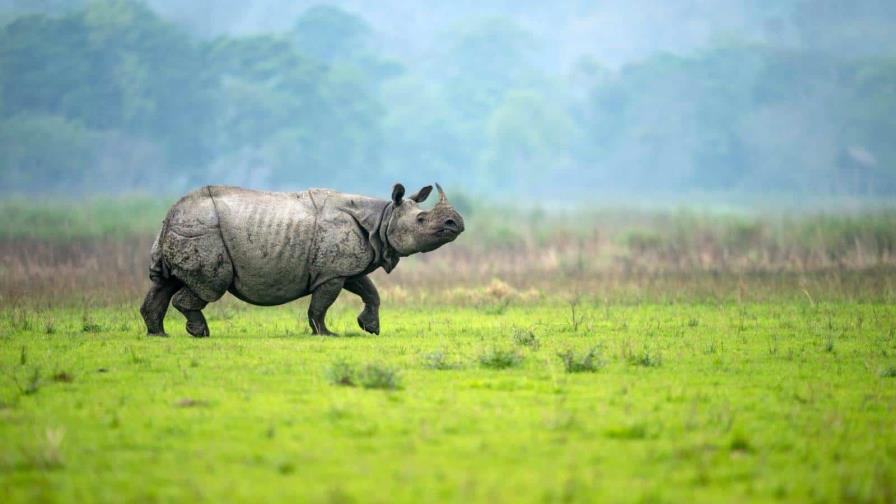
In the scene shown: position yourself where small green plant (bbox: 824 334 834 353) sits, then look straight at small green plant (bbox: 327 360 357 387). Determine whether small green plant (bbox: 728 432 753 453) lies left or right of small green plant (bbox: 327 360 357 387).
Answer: left

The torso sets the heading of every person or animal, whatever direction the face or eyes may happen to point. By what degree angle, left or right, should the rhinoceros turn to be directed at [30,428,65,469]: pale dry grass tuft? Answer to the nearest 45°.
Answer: approximately 90° to its right

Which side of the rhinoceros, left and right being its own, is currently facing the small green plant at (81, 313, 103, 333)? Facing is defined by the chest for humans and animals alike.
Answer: back

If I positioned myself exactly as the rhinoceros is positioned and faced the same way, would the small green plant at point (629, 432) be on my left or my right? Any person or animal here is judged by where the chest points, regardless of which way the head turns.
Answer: on my right

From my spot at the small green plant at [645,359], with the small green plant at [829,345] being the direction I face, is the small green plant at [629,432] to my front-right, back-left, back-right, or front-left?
back-right

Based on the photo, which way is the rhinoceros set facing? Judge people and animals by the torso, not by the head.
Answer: to the viewer's right

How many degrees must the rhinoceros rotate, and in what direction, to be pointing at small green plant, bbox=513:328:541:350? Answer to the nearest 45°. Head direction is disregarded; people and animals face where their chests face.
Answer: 0° — it already faces it

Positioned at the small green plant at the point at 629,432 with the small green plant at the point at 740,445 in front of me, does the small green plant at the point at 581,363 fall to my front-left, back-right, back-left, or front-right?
back-left

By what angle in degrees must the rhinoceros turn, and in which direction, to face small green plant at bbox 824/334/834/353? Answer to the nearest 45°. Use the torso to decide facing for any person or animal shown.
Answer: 0° — it already faces it

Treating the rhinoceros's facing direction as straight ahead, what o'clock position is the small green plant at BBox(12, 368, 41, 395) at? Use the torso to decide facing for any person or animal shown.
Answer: The small green plant is roughly at 4 o'clock from the rhinoceros.

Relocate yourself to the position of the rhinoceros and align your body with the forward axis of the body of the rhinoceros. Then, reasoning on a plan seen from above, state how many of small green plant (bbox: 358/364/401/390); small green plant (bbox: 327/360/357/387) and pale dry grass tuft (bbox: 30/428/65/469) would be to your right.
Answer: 3

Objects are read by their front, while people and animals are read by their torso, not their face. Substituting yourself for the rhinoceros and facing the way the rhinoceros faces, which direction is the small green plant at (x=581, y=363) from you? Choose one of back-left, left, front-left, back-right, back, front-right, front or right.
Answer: front-right

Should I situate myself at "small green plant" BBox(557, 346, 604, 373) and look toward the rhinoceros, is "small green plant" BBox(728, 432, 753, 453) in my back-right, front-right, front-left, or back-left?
back-left

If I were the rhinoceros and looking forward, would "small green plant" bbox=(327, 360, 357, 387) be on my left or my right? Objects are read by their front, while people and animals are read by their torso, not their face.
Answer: on my right
